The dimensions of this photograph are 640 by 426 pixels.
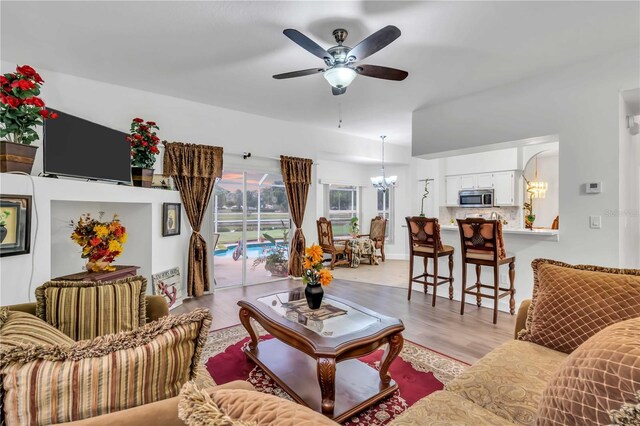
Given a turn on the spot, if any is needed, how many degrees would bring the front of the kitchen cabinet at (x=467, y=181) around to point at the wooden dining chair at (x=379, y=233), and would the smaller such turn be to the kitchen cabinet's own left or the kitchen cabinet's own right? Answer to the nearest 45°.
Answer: approximately 90° to the kitchen cabinet's own right

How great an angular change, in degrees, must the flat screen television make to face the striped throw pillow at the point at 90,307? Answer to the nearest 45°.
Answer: approximately 45° to its right

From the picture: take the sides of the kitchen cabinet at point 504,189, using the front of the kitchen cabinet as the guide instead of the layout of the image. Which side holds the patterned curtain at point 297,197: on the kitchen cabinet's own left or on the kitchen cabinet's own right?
on the kitchen cabinet's own right

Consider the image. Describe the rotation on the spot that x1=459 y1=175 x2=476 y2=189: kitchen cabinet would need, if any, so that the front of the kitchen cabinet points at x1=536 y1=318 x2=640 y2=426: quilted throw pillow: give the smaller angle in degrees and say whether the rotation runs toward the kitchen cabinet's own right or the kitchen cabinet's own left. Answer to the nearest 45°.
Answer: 0° — it already faces it

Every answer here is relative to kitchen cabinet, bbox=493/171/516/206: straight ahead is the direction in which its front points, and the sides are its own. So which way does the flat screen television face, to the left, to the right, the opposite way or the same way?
to the left

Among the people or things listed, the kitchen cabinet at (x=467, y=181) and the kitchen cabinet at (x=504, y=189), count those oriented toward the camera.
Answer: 2

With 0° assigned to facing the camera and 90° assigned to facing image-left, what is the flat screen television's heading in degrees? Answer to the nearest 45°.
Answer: approximately 315°

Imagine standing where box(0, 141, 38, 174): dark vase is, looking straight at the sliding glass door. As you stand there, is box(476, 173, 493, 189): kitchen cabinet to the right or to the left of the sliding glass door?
right

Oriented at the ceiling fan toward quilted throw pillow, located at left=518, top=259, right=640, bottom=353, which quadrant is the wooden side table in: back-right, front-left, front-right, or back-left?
back-right
